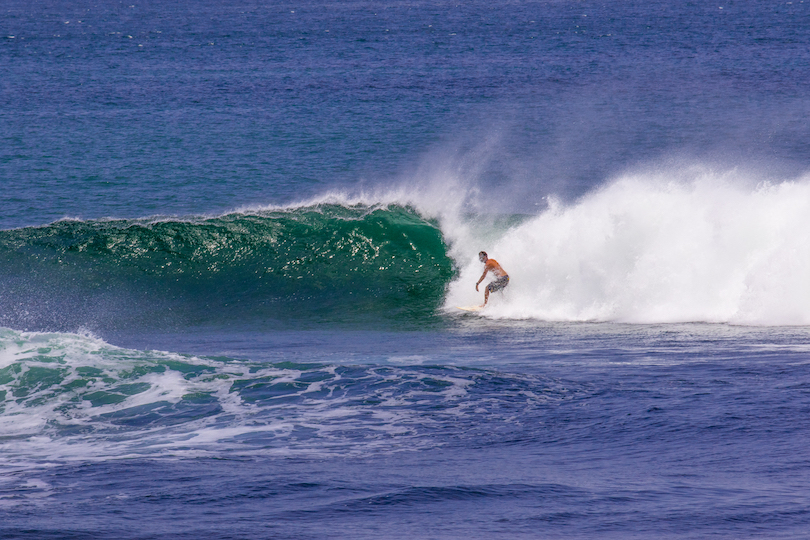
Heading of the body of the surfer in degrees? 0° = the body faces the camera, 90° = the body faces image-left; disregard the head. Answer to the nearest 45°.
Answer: approximately 90°
